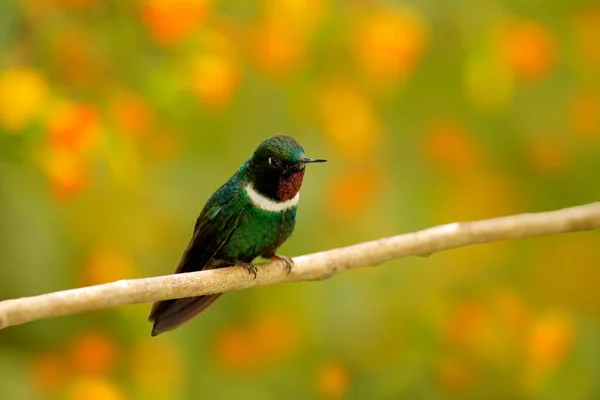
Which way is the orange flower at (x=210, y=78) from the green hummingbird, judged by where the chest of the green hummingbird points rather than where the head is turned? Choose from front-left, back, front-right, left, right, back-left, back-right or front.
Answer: back-left

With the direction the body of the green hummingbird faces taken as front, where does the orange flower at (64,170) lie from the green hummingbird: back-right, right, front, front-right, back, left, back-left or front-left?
back

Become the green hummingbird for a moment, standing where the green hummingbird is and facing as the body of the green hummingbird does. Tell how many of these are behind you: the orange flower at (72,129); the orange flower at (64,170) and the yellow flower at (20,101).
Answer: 3

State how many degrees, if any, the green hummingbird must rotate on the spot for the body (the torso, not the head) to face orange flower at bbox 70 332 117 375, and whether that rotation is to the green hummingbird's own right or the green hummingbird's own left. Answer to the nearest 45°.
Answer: approximately 180°

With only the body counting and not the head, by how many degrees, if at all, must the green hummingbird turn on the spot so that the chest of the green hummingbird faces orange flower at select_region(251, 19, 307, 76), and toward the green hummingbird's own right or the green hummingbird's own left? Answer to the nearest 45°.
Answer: approximately 135° to the green hummingbird's own left

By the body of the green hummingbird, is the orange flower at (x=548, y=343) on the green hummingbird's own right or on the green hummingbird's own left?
on the green hummingbird's own left

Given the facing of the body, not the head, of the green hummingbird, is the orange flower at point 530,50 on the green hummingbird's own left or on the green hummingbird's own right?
on the green hummingbird's own left

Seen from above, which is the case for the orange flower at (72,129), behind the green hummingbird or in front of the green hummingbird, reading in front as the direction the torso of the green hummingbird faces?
behind

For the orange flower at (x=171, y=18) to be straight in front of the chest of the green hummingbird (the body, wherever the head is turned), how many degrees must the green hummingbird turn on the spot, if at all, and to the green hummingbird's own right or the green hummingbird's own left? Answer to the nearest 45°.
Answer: approximately 135° to the green hummingbird's own left

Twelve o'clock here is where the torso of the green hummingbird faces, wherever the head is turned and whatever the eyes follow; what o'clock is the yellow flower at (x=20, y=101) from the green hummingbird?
The yellow flower is roughly at 6 o'clock from the green hummingbird.

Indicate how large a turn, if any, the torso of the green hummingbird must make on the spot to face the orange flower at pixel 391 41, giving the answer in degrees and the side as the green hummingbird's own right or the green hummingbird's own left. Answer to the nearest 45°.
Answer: approximately 135° to the green hummingbird's own left

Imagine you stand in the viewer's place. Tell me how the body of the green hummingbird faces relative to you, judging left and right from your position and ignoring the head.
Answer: facing the viewer and to the right of the viewer

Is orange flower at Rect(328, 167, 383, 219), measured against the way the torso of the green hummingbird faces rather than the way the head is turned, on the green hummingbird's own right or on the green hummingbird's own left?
on the green hummingbird's own left

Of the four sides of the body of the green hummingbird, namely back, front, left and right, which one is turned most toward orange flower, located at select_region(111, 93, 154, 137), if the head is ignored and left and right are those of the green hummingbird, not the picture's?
back
